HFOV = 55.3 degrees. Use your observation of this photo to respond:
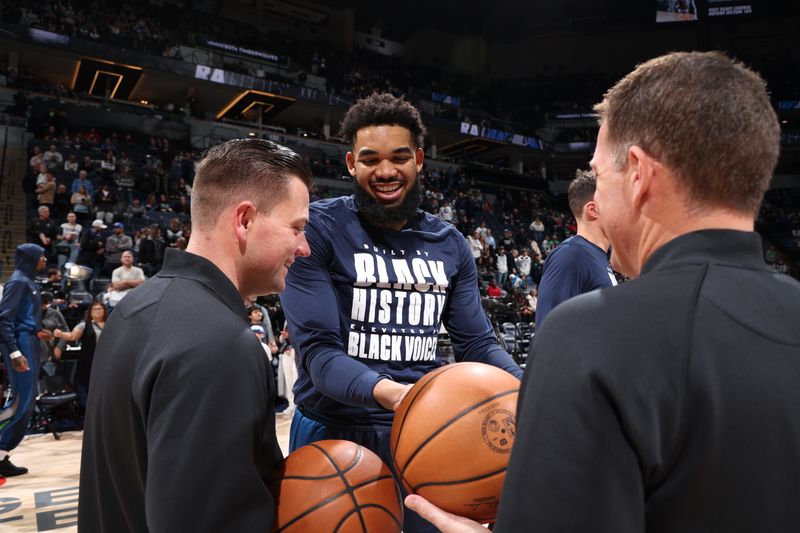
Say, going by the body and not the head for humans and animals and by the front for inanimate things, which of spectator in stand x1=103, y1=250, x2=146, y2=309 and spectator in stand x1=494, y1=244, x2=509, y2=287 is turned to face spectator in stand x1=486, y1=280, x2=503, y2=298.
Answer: spectator in stand x1=494, y1=244, x2=509, y2=287

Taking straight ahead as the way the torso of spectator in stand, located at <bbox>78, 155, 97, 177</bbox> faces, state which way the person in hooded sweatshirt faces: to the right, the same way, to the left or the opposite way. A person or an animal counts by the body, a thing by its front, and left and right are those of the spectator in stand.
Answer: to the left

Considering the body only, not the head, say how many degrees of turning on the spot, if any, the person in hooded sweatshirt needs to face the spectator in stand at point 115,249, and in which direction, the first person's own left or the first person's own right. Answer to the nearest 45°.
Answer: approximately 90° to the first person's own left

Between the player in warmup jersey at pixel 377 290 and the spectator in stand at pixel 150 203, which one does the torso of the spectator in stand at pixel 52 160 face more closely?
the player in warmup jersey

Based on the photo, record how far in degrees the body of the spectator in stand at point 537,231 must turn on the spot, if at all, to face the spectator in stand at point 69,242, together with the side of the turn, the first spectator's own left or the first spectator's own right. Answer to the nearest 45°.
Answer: approximately 45° to the first spectator's own right

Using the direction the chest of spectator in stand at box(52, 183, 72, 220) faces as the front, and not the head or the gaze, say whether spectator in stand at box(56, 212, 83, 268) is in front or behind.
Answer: in front

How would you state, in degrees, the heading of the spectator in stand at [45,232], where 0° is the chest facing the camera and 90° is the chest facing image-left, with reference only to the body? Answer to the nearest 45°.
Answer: approximately 315°

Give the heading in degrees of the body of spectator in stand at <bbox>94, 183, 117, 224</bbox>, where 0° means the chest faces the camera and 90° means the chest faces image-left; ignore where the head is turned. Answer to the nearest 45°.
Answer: approximately 0°

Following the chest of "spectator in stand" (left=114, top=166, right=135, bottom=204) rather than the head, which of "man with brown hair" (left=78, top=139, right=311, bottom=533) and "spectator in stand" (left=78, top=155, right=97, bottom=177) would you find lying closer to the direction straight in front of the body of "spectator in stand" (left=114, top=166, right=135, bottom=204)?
the man with brown hair

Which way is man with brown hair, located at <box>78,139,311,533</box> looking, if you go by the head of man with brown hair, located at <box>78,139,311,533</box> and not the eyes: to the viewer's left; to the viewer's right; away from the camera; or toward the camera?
to the viewer's right

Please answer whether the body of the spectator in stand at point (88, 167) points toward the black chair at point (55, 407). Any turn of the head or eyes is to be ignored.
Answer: yes

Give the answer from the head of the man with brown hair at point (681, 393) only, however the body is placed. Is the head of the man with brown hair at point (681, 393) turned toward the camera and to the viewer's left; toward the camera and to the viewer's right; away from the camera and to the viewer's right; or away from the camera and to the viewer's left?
away from the camera and to the viewer's left

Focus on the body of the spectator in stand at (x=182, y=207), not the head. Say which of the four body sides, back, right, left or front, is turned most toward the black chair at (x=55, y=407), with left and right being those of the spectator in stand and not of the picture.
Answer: front

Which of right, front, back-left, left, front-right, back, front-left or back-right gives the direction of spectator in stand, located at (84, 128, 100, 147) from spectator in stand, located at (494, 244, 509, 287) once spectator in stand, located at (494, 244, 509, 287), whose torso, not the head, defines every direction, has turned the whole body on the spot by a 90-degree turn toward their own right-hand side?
front
